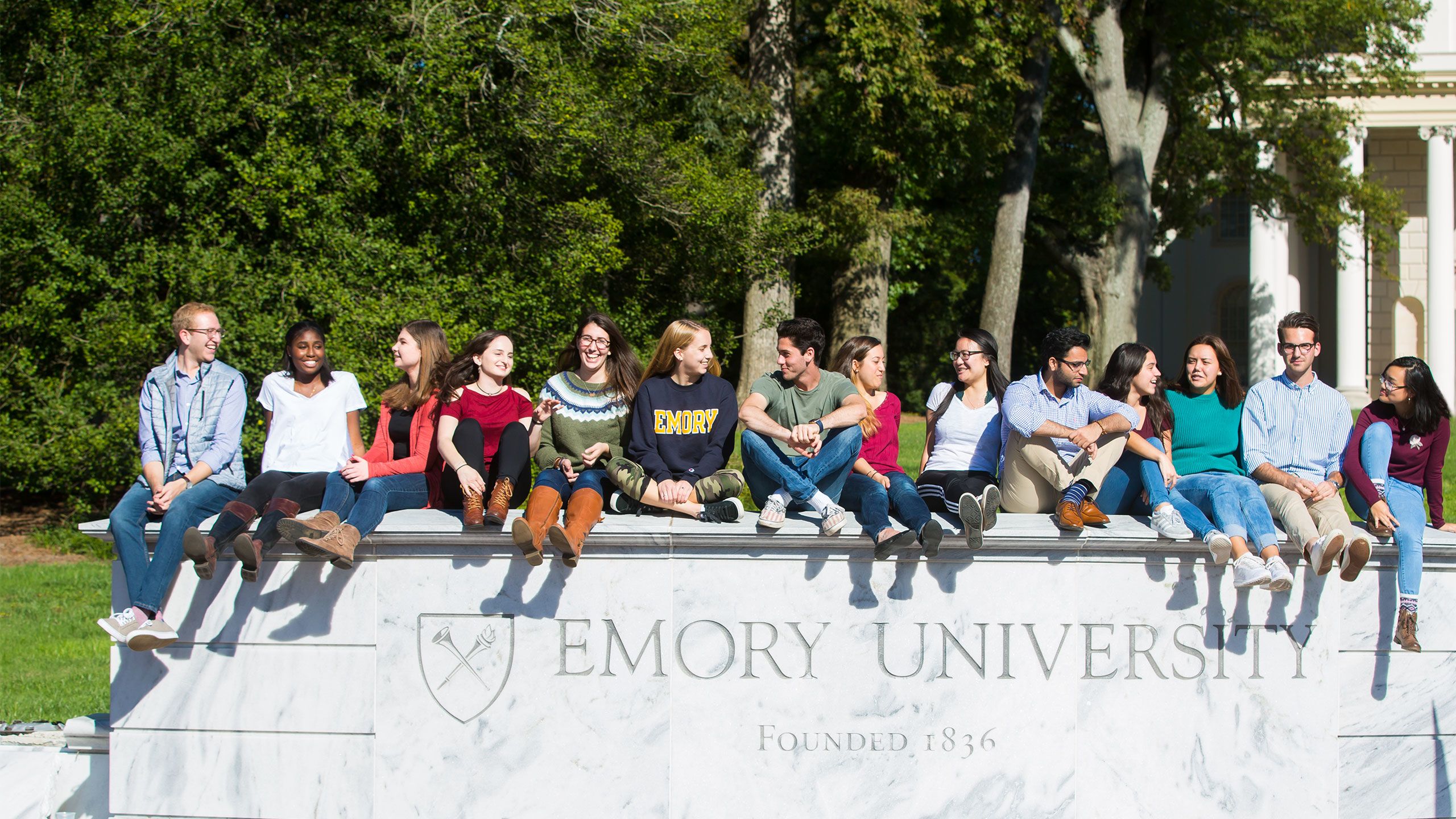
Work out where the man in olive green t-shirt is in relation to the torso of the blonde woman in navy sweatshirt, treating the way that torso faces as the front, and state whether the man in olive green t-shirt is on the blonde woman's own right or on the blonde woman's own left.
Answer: on the blonde woman's own left

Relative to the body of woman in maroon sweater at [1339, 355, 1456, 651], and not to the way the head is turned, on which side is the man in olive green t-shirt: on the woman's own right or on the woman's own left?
on the woman's own right

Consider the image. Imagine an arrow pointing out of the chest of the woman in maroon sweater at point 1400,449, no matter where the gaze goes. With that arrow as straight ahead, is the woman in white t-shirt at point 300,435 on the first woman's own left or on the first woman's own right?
on the first woman's own right

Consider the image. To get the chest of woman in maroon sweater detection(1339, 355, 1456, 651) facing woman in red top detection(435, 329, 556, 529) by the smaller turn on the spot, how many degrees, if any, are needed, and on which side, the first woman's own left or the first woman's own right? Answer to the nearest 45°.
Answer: approximately 45° to the first woman's own right

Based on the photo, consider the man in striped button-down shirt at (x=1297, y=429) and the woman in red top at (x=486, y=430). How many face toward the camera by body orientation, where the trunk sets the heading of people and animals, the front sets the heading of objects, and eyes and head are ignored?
2

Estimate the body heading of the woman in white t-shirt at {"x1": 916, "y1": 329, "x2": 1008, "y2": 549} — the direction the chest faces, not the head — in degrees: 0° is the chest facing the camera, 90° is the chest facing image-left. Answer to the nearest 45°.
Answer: approximately 0°

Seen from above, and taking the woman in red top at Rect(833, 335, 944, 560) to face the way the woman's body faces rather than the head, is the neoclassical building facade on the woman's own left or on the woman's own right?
on the woman's own left

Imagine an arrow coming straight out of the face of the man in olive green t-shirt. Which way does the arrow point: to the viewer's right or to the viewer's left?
to the viewer's left

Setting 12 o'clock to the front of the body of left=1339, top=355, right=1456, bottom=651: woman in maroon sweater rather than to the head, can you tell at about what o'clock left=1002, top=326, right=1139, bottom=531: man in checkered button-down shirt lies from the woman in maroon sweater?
The man in checkered button-down shirt is roughly at 2 o'clock from the woman in maroon sweater.
